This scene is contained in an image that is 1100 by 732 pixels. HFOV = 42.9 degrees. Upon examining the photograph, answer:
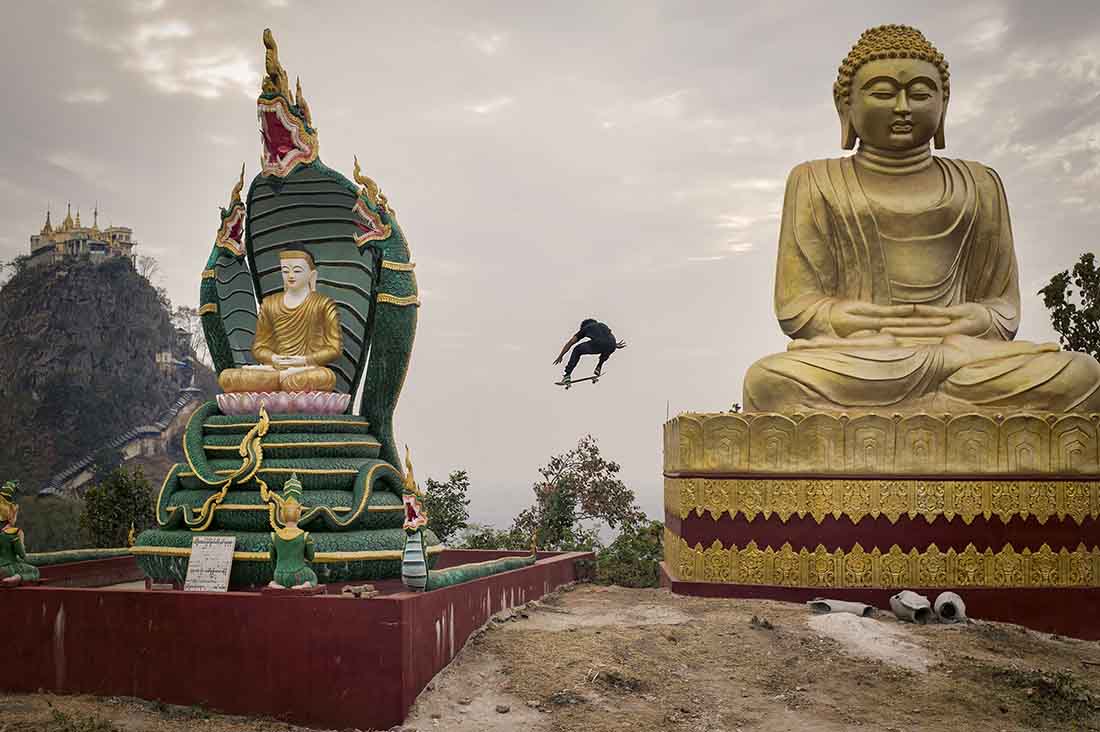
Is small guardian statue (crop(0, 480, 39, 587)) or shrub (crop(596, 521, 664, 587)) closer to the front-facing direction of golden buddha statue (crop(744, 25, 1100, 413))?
the small guardian statue

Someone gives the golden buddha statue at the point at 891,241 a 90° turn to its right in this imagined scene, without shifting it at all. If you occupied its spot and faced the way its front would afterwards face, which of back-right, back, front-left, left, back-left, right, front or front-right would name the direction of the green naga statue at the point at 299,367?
front-left

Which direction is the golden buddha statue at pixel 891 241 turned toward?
toward the camera

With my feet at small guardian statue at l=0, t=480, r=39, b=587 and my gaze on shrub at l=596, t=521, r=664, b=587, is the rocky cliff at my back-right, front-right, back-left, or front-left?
front-left

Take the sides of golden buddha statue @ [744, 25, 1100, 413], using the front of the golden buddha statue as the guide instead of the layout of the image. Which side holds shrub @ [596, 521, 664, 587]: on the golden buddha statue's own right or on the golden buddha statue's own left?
on the golden buddha statue's own right

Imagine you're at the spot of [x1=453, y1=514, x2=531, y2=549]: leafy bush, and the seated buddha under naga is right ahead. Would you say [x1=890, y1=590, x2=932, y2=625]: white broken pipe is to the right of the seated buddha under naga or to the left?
left

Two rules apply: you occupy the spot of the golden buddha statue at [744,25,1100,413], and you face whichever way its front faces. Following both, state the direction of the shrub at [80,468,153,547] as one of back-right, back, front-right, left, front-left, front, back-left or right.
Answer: right

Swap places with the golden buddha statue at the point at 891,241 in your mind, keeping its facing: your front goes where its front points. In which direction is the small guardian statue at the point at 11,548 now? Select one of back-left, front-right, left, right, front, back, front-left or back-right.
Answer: front-right
